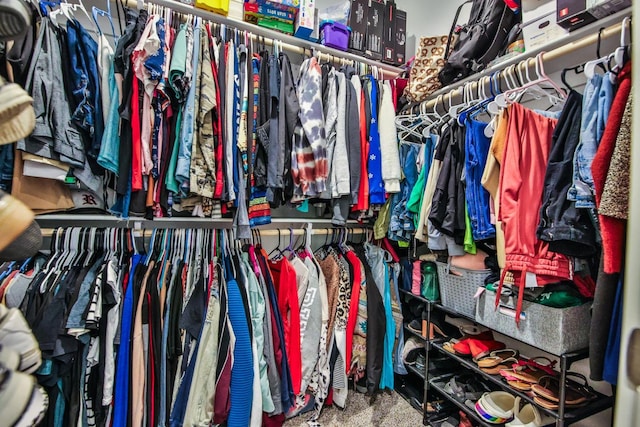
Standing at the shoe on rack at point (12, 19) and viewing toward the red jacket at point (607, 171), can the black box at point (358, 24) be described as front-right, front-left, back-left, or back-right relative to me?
front-left

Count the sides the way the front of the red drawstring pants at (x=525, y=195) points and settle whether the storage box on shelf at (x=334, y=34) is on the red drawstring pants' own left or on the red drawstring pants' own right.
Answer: on the red drawstring pants' own right

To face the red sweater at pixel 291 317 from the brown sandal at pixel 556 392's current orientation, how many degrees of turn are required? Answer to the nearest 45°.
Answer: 0° — it already faces it

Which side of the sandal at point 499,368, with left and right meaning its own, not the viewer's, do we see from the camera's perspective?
left

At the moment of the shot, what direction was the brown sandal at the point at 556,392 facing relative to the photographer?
facing to the left of the viewer

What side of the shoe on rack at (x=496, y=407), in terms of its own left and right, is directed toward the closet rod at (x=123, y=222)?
front

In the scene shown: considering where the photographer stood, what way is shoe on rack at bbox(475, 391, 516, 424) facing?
facing the viewer and to the left of the viewer

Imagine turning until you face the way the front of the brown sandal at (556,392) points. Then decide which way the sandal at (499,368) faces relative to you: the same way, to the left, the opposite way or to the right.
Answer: the same way

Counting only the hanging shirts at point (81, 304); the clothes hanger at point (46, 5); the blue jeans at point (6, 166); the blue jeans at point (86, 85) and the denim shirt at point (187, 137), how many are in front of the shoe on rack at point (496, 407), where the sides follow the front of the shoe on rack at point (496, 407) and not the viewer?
5

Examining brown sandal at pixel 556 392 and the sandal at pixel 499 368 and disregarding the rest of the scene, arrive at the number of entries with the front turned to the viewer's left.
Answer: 2

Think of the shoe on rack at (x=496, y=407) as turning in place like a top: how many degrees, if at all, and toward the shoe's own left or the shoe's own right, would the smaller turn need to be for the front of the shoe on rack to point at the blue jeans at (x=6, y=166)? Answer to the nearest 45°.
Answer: approximately 180°
